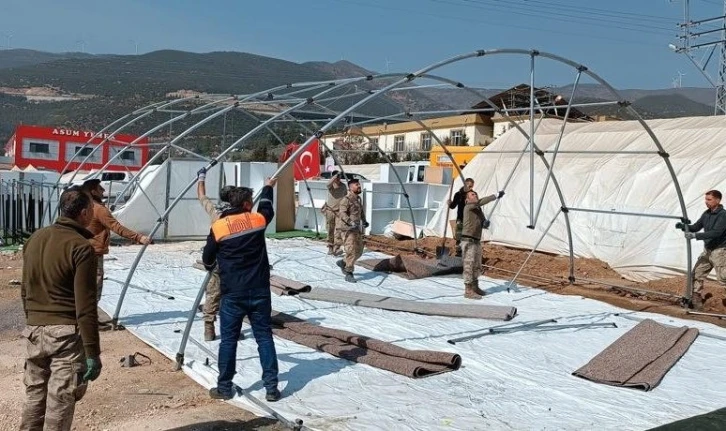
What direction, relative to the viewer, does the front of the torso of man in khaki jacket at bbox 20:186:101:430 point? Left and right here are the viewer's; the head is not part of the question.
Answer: facing away from the viewer and to the right of the viewer

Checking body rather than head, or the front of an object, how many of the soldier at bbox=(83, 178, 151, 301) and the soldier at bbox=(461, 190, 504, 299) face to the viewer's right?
2

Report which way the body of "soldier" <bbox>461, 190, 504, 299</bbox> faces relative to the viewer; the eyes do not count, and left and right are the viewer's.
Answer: facing to the right of the viewer

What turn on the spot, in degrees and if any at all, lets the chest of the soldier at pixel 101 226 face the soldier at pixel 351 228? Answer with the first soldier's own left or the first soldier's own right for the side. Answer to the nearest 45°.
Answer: approximately 45° to the first soldier's own left

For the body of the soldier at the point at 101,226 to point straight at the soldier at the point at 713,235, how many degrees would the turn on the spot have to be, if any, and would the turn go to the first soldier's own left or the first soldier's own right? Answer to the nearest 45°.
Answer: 0° — they already face them

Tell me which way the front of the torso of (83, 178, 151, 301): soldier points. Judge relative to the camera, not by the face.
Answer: to the viewer's right

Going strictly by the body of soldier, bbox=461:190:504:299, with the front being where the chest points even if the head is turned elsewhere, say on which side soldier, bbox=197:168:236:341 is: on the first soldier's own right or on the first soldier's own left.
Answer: on the first soldier's own right
